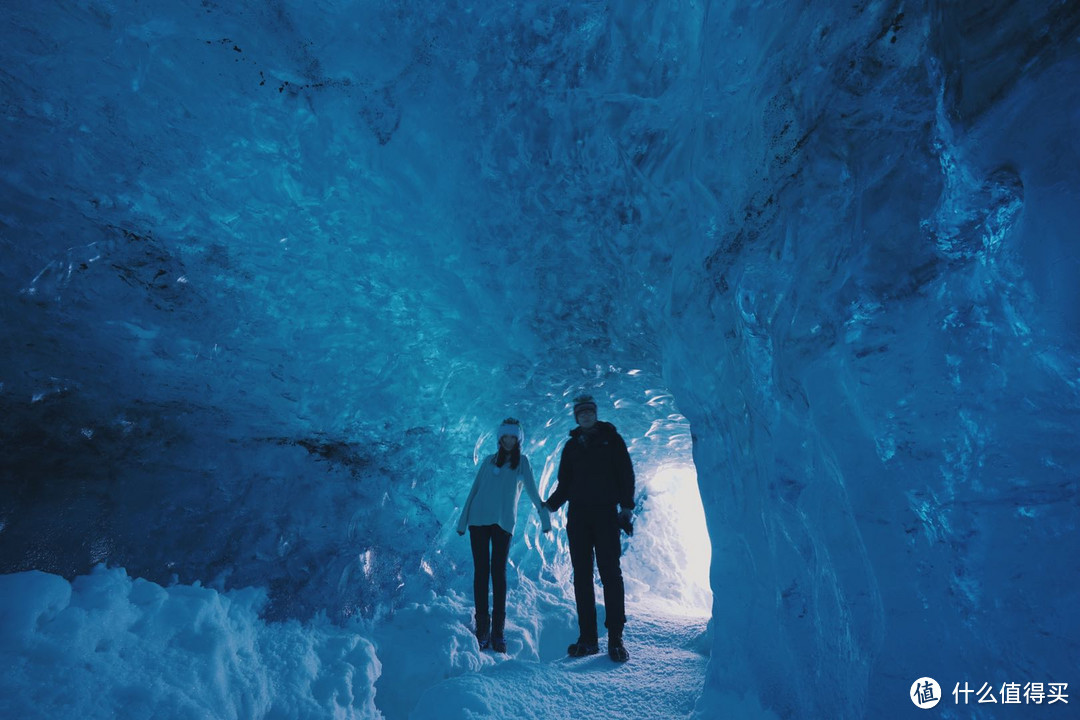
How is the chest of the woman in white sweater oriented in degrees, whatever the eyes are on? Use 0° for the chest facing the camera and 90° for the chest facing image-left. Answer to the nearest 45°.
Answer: approximately 0°
